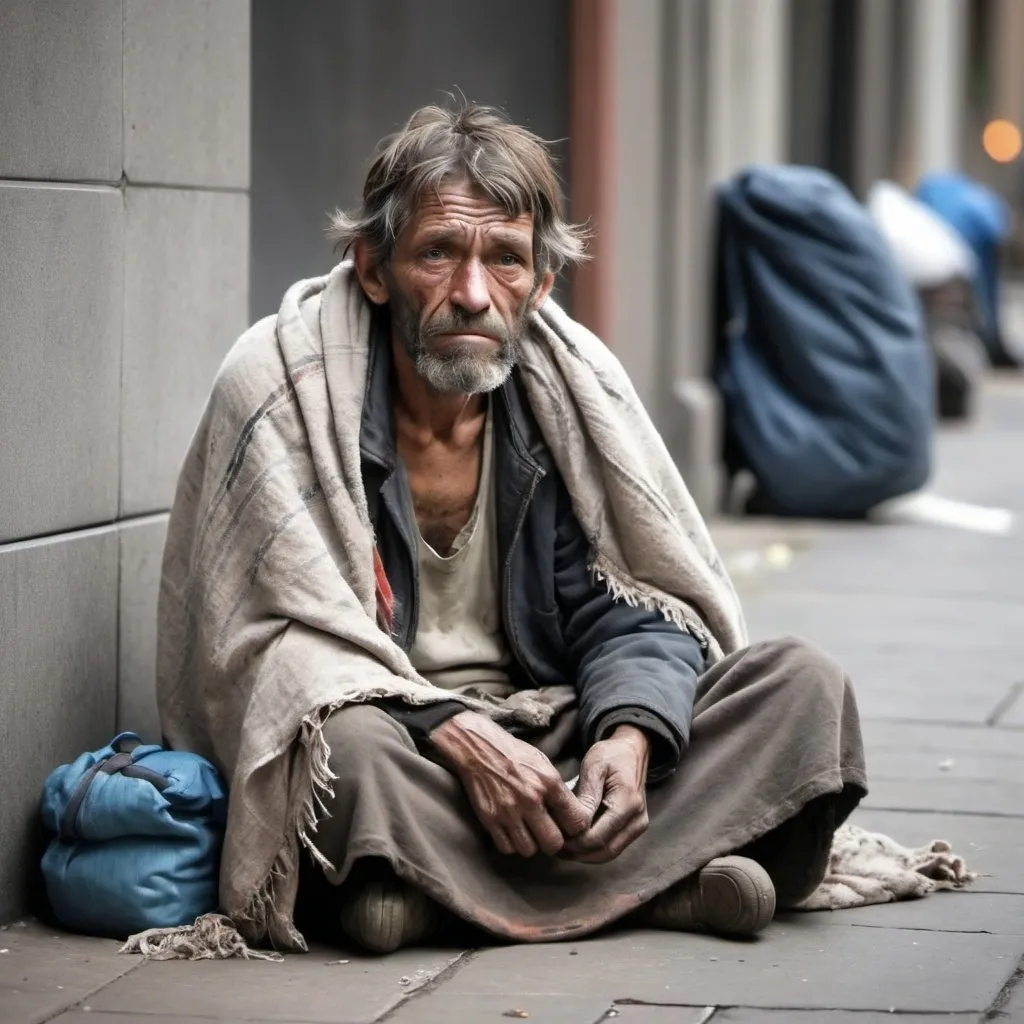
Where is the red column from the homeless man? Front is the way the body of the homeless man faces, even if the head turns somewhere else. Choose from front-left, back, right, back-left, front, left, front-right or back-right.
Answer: back-left

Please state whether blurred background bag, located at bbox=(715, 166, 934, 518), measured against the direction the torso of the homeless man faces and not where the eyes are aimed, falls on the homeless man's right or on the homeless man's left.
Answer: on the homeless man's left

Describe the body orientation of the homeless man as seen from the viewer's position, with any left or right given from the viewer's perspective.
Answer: facing the viewer and to the right of the viewer

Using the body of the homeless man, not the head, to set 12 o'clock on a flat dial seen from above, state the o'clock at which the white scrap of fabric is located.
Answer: The white scrap of fabric is roughly at 10 o'clock from the homeless man.

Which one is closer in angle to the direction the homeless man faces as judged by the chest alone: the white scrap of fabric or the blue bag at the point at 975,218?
the white scrap of fabric

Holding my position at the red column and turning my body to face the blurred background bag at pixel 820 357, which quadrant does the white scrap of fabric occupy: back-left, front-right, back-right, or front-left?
back-right

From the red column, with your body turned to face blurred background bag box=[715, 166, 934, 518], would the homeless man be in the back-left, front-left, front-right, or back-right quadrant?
back-right

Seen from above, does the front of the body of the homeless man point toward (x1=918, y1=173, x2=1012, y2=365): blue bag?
no

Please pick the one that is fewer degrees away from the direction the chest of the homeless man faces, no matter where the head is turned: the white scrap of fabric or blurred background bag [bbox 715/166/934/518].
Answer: the white scrap of fabric

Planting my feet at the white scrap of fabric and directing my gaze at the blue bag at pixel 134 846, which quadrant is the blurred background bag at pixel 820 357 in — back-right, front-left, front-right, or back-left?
back-right
